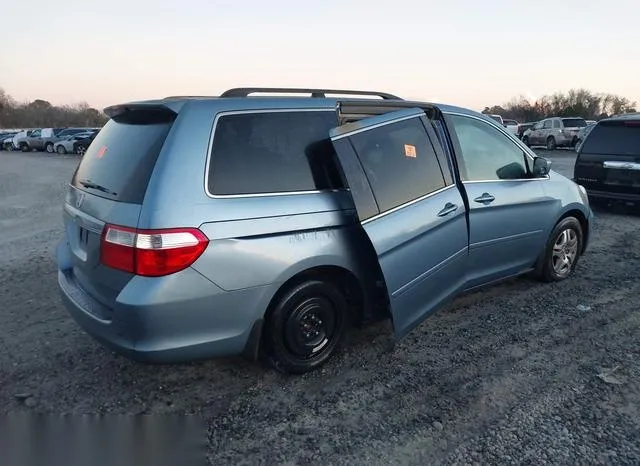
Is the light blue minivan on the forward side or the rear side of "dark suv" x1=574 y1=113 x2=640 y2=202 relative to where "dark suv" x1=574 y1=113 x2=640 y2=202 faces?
on the rear side

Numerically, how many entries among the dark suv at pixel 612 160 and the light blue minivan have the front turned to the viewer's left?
0

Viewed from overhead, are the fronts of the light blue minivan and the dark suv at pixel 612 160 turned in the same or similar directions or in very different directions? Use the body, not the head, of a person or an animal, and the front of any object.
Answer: same or similar directions

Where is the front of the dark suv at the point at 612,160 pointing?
away from the camera

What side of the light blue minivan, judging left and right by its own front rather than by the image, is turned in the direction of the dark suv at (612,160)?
front

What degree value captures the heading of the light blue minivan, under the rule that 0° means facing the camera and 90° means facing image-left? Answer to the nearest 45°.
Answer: approximately 225°
